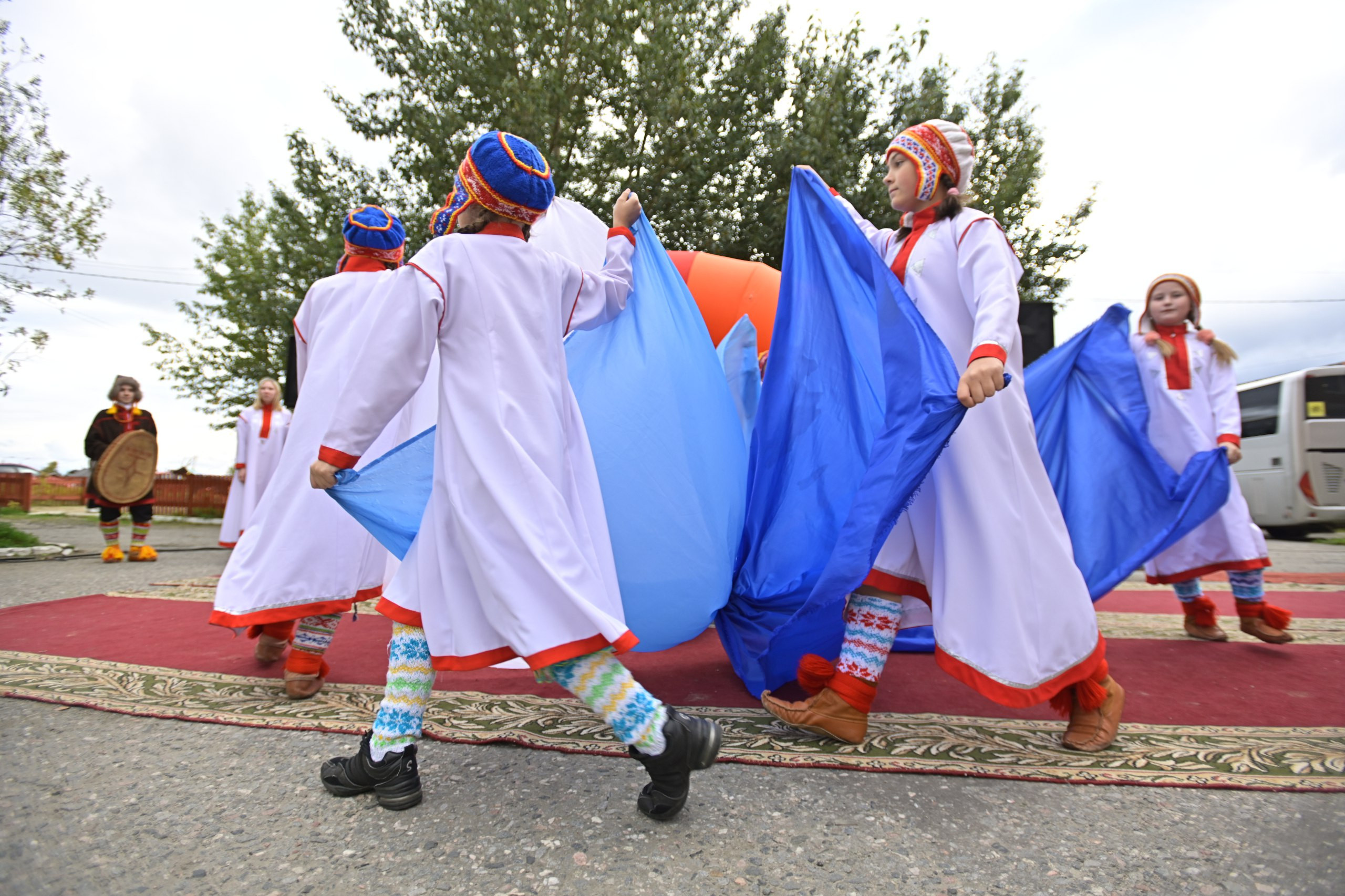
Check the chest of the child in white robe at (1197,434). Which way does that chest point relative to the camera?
toward the camera

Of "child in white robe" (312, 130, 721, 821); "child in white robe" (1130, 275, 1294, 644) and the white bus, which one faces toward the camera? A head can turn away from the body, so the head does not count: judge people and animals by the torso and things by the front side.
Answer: "child in white robe" (1130, 275, 1294, 644)

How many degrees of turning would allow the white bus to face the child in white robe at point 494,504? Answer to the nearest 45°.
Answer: approximately 135° to its left

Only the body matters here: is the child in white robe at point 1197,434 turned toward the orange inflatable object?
no

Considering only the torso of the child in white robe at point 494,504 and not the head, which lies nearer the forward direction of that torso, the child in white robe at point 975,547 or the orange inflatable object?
the orange inflatable object

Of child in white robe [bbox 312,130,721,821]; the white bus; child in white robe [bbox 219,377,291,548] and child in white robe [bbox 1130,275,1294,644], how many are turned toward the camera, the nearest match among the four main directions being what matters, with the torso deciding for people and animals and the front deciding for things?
2

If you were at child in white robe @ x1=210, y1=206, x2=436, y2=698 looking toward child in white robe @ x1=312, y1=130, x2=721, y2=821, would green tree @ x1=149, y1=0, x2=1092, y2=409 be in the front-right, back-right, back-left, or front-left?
back-left

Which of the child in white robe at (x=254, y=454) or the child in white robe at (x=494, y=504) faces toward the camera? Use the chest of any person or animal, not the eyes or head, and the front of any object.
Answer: the child in white robe at (x=254, y=454)

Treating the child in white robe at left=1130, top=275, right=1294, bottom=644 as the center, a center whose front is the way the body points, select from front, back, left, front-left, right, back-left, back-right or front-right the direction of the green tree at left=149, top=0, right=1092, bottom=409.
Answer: back-right

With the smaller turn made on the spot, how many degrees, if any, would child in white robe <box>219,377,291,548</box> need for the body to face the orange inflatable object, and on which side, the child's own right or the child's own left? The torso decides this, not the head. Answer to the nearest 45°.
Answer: approximately 45° to the child's own left

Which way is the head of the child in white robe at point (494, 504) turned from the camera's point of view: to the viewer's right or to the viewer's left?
to the viewer's left

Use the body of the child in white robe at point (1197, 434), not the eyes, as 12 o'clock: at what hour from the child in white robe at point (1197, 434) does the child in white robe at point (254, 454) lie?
the child in white robe at point (254, 454) is roughly at 3 o'clock from the child in white robe at point (1197, 434).

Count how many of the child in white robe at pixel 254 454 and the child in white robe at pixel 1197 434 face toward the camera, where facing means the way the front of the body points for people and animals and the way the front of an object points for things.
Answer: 2

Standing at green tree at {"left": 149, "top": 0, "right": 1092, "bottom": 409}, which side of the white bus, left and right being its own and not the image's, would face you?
left

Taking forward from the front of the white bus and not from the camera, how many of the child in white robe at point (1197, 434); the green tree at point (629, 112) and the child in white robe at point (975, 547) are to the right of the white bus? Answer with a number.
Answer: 0

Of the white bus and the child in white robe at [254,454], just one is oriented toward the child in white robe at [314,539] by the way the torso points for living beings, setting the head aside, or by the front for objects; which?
the child in white robe at [254,454]

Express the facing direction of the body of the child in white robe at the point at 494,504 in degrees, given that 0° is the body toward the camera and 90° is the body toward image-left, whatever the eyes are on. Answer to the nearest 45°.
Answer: approximately 135°

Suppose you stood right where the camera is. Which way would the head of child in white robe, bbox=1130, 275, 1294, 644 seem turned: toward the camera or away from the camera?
toward the camera
